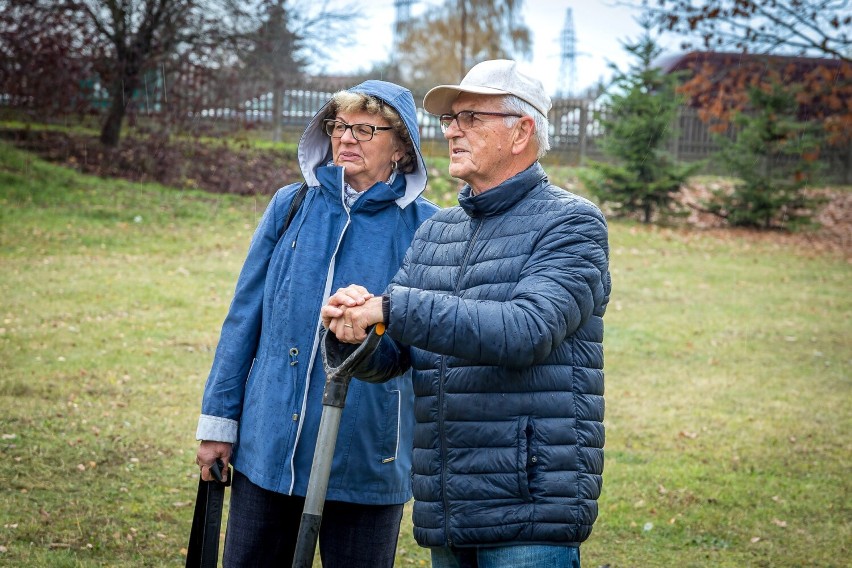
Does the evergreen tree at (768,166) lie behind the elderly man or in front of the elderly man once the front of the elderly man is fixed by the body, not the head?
behind

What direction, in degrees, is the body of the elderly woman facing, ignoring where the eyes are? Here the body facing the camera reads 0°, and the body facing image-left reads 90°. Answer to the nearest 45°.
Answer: approximately 45°

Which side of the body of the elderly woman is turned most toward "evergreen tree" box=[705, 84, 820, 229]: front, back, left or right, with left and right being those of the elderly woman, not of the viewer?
back

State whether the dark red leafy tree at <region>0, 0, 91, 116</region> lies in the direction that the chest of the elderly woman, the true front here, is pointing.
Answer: no

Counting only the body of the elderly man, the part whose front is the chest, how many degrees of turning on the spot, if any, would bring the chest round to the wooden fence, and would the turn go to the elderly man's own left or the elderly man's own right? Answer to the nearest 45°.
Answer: approximately 135° to the elderly man's own right

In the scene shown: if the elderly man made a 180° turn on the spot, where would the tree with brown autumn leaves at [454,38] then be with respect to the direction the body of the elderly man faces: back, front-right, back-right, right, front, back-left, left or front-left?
front-left

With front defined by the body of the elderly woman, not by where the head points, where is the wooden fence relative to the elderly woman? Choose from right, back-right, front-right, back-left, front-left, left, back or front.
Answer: back-right

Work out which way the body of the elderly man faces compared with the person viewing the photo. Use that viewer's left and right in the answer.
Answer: facing the viewer and to the left of the viewer

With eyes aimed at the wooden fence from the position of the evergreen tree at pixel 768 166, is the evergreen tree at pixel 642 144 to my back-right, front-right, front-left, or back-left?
front-left

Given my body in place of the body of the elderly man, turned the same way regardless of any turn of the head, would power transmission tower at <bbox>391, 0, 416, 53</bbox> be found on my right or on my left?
on my right

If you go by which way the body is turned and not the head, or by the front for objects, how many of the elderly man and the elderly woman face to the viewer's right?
0

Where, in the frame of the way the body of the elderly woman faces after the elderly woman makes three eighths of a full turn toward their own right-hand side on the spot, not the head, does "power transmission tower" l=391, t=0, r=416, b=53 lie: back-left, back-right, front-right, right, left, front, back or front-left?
front

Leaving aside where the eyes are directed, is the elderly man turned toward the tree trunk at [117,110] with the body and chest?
no

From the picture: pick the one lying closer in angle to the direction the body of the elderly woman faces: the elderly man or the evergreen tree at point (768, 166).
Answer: the elderly man

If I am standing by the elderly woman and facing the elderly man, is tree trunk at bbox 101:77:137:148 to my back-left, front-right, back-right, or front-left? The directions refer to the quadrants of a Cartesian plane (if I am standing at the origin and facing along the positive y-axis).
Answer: back-left
